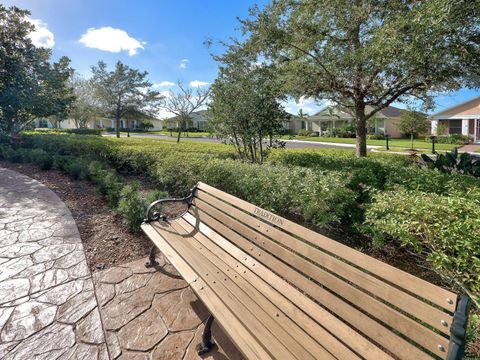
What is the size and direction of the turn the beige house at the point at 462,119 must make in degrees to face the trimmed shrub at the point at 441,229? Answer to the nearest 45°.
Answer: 0° — it already faces it

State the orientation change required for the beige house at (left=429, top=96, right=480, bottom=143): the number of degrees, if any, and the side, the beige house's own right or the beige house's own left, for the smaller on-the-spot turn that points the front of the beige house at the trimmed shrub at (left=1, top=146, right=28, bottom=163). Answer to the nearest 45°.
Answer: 0° — it already faces it

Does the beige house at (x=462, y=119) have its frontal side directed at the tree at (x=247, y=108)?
yes

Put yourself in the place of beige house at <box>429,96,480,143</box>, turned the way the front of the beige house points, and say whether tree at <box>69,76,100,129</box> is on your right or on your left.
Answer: on your right

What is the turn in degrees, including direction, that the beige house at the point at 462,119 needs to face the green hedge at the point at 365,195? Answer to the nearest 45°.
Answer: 0° — it already faces it

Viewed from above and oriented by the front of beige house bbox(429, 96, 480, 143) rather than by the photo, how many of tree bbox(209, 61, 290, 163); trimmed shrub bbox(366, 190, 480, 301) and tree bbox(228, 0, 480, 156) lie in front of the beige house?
3

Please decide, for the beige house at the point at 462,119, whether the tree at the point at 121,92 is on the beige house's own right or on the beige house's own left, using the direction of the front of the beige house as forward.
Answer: on the beige house's own right

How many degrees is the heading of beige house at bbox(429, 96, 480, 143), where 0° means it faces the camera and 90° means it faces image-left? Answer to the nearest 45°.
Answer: approximately 0°
